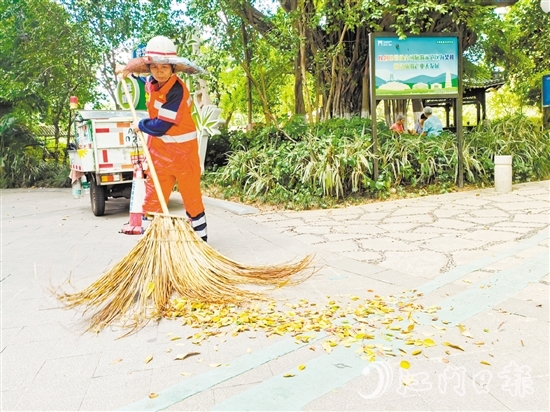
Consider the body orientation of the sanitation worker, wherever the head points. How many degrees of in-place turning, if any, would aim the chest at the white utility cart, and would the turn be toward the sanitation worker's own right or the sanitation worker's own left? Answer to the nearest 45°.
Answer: approximately 135° to the sanitation worker's own right

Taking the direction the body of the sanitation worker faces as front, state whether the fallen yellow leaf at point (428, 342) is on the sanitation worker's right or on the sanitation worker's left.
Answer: on the sanitation worker's left

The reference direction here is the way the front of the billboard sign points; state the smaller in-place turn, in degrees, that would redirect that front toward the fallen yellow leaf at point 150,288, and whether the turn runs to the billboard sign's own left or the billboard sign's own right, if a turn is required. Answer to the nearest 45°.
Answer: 0° — it already faces it

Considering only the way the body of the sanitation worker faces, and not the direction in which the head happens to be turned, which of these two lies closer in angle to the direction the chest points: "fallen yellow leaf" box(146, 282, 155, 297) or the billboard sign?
the fallen yellow leaf

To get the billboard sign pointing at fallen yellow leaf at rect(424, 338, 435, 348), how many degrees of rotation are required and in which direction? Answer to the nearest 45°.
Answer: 0° — it already faces it

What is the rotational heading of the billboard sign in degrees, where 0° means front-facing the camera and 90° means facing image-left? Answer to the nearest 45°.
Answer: approximately 0°
